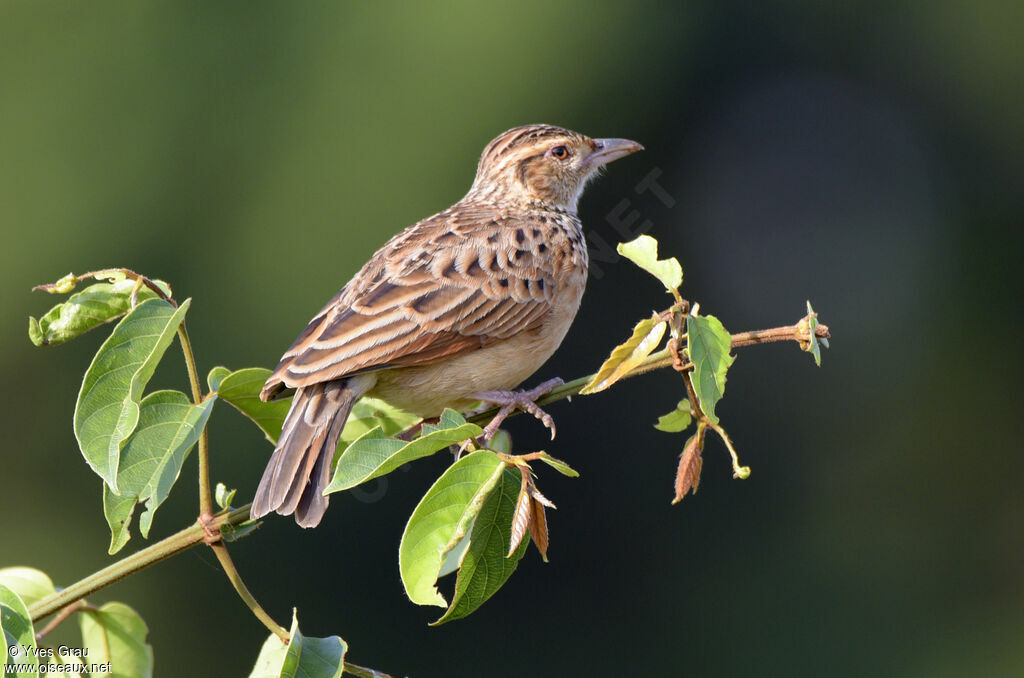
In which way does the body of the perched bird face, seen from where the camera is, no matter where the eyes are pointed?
to the viewer's right

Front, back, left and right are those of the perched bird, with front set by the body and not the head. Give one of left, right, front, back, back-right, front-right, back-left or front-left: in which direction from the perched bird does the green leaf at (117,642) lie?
back-right

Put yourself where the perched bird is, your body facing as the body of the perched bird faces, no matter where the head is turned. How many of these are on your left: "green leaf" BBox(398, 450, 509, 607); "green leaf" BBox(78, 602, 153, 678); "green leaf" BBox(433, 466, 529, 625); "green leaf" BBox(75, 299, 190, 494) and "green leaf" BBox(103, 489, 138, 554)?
0

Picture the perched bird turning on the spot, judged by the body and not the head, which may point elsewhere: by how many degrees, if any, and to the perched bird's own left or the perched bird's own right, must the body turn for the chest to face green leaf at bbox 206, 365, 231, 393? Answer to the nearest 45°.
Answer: approximately 135° to the perched bird's own right

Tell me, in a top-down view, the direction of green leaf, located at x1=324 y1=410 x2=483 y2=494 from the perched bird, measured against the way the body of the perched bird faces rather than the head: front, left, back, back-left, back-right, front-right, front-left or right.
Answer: right

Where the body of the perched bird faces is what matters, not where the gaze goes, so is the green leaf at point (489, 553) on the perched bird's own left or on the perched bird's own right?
on the perched bird's own right

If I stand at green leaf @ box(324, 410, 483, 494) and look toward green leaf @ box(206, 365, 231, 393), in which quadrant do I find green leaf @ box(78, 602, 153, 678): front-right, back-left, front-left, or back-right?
front-left

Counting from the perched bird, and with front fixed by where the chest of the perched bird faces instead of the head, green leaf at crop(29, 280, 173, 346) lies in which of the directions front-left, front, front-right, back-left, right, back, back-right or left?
back-right

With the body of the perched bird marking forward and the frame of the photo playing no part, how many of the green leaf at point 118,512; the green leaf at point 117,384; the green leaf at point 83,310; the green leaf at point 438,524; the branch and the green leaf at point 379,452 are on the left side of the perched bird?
0

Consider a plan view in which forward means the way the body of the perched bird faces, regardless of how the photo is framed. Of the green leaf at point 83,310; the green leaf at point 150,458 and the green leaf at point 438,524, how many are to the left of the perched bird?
0
